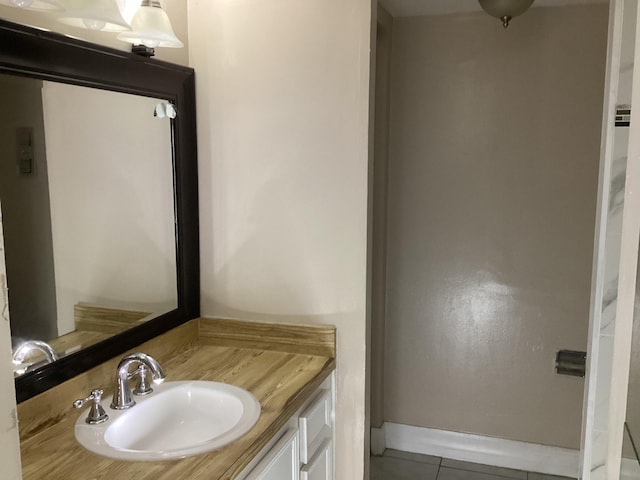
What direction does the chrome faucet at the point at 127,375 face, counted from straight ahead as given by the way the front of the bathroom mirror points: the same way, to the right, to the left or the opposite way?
the same way

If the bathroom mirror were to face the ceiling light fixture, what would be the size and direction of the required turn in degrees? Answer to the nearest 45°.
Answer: approximately 45° to its left

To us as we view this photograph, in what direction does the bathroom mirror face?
facing the viewer and to the right of the viewer

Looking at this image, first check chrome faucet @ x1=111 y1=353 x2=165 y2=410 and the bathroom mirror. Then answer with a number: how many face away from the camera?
0
